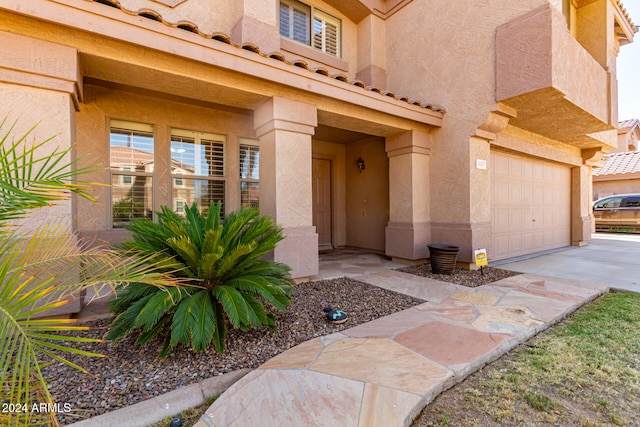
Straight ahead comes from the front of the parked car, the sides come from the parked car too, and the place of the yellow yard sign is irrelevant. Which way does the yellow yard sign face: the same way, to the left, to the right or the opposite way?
to the left

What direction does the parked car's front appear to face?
to the viewer's left

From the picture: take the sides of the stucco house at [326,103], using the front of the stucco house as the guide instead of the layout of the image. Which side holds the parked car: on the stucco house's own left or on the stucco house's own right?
on the stucco house's own left

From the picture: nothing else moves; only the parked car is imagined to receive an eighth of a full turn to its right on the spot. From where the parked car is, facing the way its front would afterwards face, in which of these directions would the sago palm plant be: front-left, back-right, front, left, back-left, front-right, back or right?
back-left

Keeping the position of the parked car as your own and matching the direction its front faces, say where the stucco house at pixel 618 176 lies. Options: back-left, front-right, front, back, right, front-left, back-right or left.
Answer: right

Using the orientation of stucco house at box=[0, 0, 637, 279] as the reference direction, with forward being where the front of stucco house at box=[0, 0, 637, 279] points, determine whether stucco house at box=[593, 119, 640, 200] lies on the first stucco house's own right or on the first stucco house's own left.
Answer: on the first stucco house's own left

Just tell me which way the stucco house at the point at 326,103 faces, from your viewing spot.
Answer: facing the viewer and to the right of the viewer

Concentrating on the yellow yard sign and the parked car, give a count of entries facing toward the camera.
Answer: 1

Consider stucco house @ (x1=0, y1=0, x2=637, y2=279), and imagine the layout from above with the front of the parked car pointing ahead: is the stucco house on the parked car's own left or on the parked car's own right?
on the parked car's own left

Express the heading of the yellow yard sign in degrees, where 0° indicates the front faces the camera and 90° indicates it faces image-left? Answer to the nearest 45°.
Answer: approximately 0°

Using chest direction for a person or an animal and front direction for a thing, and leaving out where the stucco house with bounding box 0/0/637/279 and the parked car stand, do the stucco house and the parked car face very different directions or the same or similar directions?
very different directions

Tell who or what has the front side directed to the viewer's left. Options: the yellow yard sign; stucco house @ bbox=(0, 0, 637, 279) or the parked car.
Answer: the parked car
